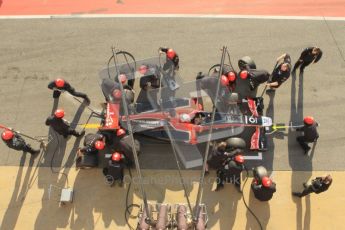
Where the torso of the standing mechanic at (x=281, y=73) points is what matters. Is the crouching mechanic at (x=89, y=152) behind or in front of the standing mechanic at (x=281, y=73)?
in front

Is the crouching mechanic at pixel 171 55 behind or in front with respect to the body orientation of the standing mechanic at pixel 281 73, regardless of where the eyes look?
in front

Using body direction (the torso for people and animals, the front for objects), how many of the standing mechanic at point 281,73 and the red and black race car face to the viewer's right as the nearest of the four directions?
1

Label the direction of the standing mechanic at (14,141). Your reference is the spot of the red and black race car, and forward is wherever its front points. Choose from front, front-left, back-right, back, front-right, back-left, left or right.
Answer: back

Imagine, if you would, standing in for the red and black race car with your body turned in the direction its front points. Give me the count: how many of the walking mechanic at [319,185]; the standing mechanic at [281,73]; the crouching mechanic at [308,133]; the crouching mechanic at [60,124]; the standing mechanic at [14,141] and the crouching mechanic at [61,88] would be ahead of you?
3

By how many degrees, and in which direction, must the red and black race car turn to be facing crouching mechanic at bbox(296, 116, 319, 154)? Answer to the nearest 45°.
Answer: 0° — it already faces them

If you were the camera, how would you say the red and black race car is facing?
facing to the right of the viewer
